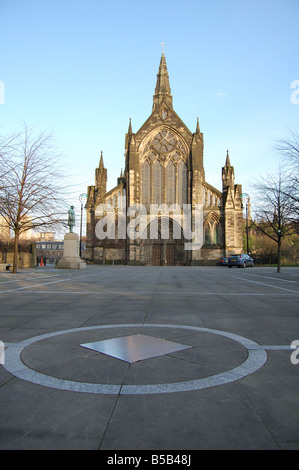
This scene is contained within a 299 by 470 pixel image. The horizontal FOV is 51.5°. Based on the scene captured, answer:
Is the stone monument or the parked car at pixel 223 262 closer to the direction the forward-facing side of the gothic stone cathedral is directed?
the stone monument

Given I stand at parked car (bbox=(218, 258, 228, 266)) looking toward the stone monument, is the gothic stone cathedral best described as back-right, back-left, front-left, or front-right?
front-right

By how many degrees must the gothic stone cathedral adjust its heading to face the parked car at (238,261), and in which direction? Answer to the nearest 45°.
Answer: approximately 45° to its left

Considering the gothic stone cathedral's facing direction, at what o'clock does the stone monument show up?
The stone monument is roughly at 1 o'clock from the gothic stone cathedral.

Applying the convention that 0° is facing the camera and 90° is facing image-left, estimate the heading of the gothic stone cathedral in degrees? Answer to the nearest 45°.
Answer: approximately 0°

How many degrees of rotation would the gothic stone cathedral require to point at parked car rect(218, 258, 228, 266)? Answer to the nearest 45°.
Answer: approximately 45° to its left
